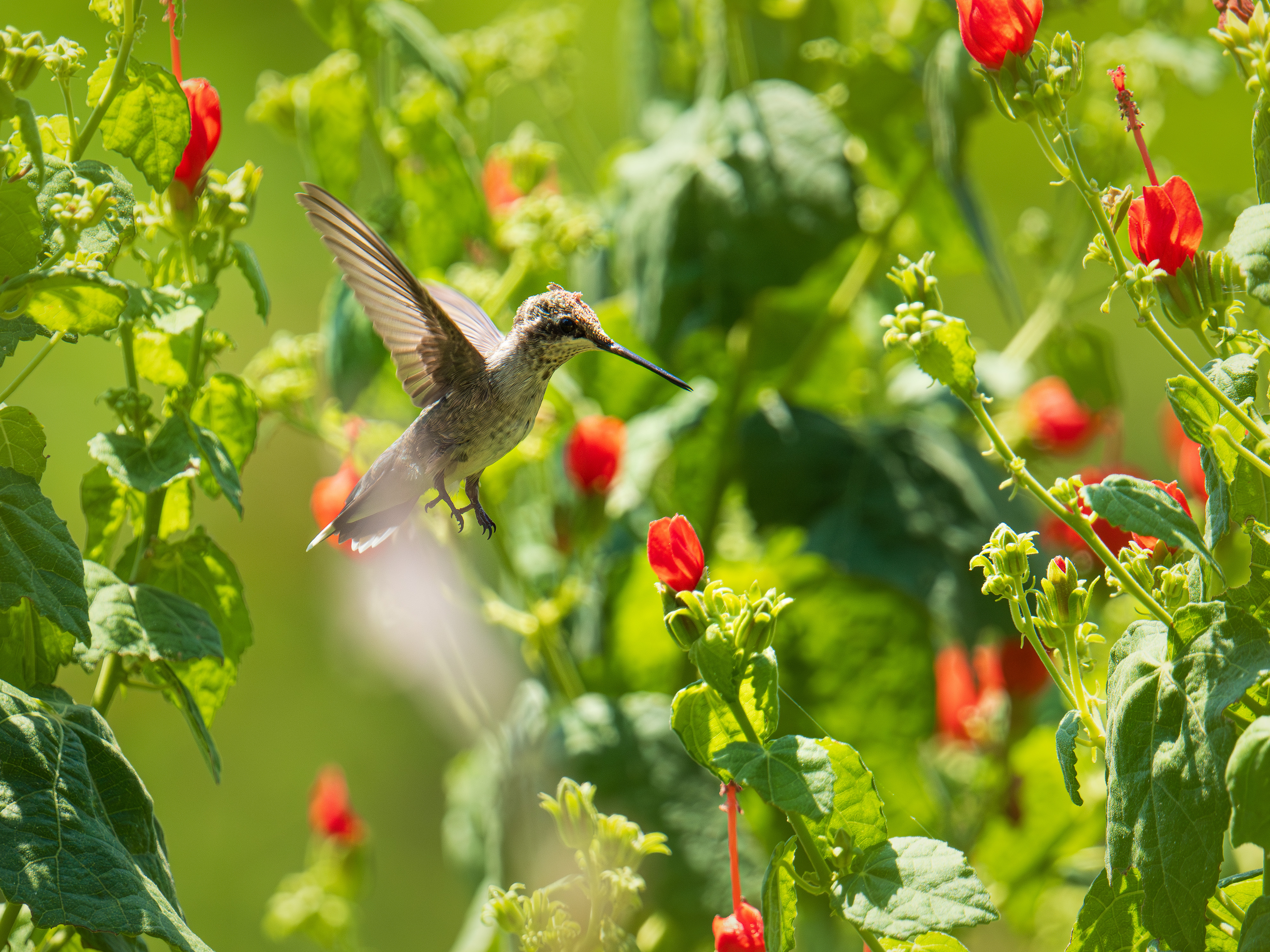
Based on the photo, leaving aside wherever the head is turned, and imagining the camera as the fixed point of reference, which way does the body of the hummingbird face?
to the viewer's right
